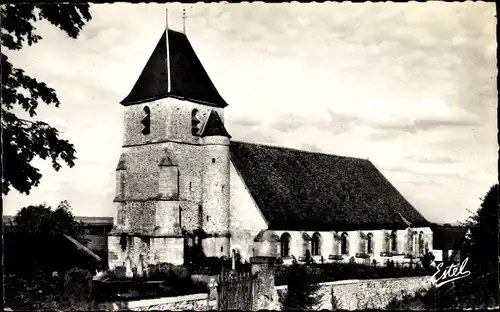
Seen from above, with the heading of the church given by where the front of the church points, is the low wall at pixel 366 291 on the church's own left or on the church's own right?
on the church's own left

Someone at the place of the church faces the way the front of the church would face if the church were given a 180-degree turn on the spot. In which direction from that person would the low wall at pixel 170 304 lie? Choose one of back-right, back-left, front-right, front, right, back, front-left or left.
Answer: back-right

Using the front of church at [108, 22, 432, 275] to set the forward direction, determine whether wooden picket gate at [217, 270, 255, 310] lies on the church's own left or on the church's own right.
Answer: on the church's own left

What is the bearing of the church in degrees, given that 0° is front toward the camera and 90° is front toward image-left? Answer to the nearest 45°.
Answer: approximately 45°

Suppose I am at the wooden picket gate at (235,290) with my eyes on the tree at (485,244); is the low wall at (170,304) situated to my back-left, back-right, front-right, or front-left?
back-right

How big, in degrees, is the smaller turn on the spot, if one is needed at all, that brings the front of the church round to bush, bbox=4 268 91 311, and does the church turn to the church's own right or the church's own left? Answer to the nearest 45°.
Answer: approximately 45° to the church's own left

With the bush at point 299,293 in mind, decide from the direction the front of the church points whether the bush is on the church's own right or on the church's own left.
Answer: on the church's own left

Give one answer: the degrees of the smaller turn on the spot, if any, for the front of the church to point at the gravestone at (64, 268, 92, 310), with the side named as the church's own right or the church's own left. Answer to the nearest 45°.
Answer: approximately 45° to the church's own left
